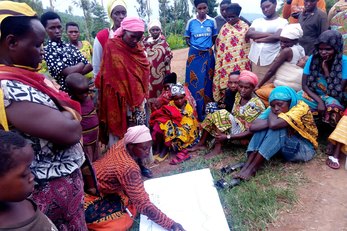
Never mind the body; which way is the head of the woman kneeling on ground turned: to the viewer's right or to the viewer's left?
to the viewer's right

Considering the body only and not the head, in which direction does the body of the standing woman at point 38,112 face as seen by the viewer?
to the viewer's right

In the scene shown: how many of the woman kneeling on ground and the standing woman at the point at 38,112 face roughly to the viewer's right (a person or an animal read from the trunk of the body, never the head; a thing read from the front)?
2

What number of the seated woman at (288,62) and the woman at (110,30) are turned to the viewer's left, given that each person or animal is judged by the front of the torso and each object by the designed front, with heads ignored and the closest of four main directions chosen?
1

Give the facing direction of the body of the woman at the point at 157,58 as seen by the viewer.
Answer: toward the camera

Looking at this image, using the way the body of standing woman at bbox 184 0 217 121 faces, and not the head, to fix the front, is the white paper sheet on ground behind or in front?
in front

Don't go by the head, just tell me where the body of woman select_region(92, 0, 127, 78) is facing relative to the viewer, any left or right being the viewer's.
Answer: facing the viewer and to the right of the viewer

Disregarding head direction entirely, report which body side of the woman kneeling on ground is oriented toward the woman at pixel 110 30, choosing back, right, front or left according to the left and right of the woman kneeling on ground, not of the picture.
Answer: left

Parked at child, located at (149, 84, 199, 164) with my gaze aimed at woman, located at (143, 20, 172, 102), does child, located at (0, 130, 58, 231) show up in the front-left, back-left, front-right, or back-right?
back-left

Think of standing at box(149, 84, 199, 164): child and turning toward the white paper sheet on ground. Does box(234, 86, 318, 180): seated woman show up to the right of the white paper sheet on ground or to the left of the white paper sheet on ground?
left

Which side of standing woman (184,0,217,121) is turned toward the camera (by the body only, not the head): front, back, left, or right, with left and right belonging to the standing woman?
front

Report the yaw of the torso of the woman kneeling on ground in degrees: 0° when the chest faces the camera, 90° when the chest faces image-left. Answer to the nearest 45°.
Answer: approximately 270°

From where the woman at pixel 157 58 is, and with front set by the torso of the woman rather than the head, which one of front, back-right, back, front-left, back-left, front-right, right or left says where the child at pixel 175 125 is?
front

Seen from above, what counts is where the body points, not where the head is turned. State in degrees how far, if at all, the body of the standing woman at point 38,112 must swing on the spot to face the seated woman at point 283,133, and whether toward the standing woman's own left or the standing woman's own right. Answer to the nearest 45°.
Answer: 0° — they already face them
